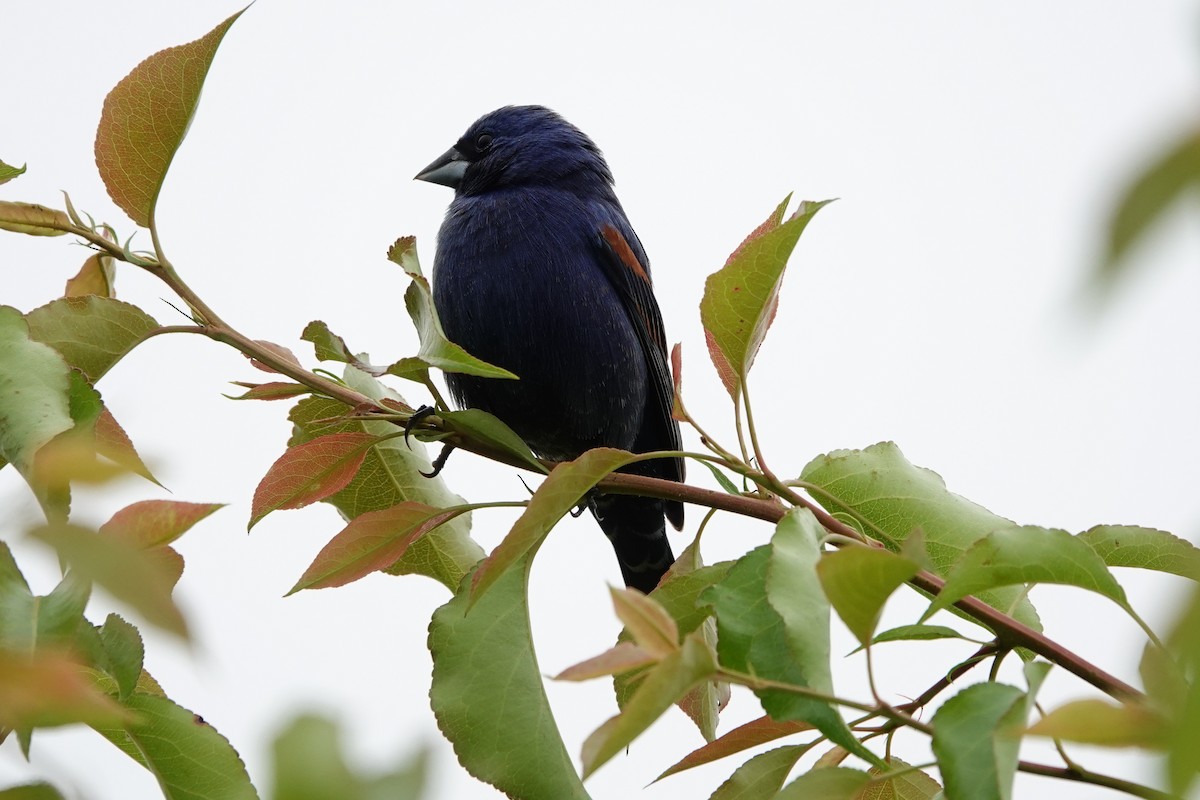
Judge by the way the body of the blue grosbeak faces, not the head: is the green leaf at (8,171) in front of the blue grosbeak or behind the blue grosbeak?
in front

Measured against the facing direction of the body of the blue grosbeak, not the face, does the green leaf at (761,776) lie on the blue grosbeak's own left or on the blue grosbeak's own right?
on the blue grosbeak's own left

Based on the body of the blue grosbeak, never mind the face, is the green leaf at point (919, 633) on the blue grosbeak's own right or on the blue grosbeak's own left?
on the blue grosbeak's own left

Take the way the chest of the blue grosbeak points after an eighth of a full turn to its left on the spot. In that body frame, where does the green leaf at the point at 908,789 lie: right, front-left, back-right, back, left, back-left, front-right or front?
front

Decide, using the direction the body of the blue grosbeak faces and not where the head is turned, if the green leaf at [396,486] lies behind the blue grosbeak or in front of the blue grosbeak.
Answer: in front

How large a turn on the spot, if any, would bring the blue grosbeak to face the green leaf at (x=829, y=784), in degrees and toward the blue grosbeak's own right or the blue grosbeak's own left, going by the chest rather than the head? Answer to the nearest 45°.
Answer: approximately 45° to the blue grosbeak's own left

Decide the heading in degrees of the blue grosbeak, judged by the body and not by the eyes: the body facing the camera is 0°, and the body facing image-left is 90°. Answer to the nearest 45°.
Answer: approximately 45°

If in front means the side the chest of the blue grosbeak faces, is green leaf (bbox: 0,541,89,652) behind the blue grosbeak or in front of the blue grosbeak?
in front
